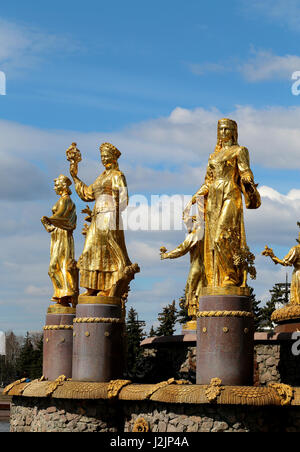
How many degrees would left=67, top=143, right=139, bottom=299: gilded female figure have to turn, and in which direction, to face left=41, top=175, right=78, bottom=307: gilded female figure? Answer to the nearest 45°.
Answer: approximately 90° to its right

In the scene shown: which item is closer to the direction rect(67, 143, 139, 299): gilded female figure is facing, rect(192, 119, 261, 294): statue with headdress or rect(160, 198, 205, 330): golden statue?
the statue with headdress

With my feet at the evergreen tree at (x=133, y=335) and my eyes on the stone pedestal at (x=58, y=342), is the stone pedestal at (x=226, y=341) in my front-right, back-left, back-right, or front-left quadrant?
front-left

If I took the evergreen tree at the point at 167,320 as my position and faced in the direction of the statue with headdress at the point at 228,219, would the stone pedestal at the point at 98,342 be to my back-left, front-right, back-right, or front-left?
front-right

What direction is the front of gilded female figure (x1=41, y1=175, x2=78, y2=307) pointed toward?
to the viewer's left

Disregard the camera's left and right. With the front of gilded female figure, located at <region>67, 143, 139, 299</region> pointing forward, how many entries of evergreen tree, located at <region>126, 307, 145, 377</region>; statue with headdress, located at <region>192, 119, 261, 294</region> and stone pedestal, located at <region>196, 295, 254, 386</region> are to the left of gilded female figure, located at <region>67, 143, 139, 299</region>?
2

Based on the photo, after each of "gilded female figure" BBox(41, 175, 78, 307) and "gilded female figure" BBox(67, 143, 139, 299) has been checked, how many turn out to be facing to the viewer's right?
0

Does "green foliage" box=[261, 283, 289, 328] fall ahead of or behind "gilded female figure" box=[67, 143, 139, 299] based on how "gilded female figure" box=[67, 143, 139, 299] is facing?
behind

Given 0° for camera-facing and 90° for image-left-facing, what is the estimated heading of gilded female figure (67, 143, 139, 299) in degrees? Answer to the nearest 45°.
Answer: approximately 45°

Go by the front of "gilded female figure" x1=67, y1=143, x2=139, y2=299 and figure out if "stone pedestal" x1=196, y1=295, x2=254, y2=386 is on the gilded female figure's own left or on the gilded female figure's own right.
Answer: on the gilded female figure's own left

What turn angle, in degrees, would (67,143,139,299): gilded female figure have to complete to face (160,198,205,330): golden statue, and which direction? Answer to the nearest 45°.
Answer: approximately 180°

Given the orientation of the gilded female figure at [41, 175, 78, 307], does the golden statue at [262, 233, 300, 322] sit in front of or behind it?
behind
